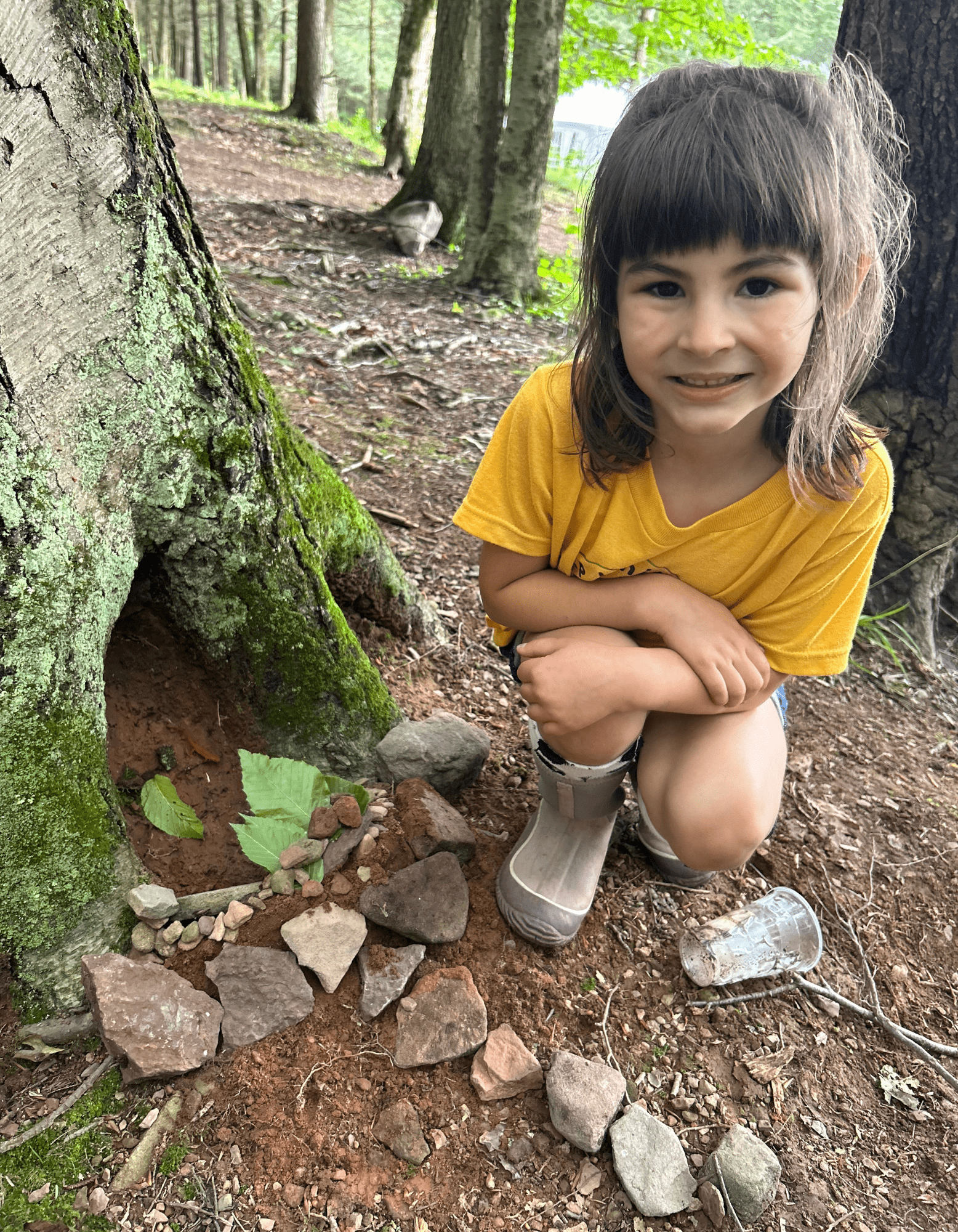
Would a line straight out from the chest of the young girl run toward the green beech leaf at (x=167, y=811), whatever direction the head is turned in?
no

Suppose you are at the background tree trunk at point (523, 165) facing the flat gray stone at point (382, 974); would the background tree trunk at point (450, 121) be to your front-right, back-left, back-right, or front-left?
back-right

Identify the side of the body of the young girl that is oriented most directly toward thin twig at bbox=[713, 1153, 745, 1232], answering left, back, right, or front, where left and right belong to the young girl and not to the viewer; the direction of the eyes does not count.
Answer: front

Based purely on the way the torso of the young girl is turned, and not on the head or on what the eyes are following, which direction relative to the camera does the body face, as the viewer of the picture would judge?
toward the camera

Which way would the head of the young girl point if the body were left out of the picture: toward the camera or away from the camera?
toward the camera

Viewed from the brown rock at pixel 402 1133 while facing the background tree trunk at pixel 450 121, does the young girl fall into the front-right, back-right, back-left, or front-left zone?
front-right

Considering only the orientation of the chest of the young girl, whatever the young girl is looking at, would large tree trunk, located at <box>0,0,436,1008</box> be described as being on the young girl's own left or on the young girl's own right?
on the young girl's own right

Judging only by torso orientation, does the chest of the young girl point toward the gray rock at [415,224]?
no

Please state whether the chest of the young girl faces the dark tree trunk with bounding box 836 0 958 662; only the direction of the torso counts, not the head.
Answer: no

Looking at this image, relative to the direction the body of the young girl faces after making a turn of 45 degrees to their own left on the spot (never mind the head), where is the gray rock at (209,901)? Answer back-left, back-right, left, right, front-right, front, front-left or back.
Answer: right

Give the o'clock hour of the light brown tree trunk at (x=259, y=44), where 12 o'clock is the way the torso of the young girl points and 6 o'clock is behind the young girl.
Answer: The light brown tree trunk is roughly at 5 o'clock from the young girl.

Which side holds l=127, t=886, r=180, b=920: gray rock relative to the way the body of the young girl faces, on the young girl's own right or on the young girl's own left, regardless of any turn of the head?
on the young girl's own right

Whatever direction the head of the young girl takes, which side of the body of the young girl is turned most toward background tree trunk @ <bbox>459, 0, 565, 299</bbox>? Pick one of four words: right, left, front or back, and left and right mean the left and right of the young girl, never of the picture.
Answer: back

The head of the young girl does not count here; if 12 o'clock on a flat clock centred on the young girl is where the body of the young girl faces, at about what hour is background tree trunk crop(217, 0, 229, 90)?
The background tree trunk is roughly at 5 o'clock from the young girl.

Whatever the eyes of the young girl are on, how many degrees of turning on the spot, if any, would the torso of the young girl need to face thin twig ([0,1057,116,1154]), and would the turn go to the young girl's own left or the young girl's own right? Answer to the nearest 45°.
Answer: approximately 45° to the young girl's own right
